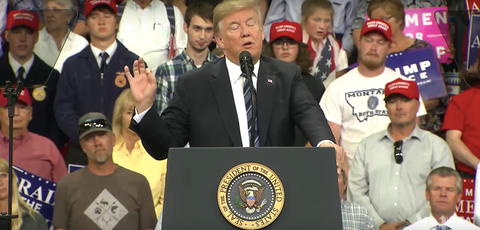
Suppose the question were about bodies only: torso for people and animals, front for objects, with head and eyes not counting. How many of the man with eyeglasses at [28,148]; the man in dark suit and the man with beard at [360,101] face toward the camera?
3

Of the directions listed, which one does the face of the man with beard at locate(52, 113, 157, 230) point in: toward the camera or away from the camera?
toward the camera

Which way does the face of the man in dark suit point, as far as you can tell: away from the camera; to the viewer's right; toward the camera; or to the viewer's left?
toward the camera

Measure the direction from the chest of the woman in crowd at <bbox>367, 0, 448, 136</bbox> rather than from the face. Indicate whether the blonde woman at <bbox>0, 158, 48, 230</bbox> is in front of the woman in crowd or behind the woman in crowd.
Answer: in front

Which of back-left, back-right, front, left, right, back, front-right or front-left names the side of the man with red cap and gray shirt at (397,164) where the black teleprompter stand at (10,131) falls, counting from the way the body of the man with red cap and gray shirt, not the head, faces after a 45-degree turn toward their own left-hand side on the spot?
right

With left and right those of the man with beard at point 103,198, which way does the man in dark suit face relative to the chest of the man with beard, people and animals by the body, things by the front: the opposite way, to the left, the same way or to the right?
the same way

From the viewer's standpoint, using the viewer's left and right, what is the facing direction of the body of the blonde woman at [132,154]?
facing the viewer and to the right of the viewer

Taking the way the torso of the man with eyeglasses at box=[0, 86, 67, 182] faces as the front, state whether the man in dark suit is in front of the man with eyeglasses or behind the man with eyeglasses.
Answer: in front

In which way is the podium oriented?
toward the camera

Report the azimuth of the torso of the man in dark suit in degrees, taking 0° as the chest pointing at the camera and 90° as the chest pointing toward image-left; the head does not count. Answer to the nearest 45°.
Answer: approximately 0°

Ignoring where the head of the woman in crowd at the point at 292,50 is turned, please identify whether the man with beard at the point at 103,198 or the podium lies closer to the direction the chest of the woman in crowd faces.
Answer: the podium

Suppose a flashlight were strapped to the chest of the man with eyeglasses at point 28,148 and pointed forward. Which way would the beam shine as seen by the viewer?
toward the camera

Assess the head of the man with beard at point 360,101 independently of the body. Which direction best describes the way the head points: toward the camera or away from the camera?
toward the camera

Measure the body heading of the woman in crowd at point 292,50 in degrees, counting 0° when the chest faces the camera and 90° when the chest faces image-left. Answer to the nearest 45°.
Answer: approximately 0°

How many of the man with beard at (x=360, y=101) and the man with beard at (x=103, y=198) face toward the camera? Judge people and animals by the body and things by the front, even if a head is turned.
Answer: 2
